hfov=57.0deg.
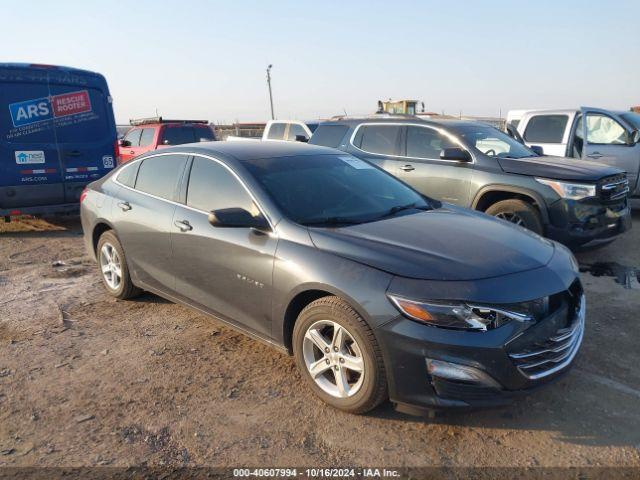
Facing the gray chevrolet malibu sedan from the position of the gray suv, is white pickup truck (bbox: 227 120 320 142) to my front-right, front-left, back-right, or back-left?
back-right

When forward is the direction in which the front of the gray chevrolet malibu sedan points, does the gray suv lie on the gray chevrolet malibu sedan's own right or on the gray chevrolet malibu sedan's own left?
on the gray chevrolet malibu sedan's own left

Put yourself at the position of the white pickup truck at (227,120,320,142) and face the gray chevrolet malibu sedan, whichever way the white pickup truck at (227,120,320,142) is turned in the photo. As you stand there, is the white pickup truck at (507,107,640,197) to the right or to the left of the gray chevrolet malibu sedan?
left

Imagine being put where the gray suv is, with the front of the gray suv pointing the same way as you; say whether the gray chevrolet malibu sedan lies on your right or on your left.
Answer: on your right

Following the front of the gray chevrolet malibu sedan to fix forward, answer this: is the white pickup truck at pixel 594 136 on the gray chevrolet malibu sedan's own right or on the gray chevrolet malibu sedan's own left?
on the gray chevrolet malibu sedan's own left

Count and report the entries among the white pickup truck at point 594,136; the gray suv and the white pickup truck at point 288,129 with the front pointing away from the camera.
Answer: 0

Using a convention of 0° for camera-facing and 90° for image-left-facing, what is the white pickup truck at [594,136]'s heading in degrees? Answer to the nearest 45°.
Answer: approximately 315°

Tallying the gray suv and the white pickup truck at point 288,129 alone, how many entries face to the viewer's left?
0

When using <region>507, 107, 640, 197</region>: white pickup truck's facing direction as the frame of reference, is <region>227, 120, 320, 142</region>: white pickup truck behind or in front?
behind

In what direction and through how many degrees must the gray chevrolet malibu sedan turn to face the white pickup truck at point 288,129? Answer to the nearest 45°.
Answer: approximately 135° to its left
